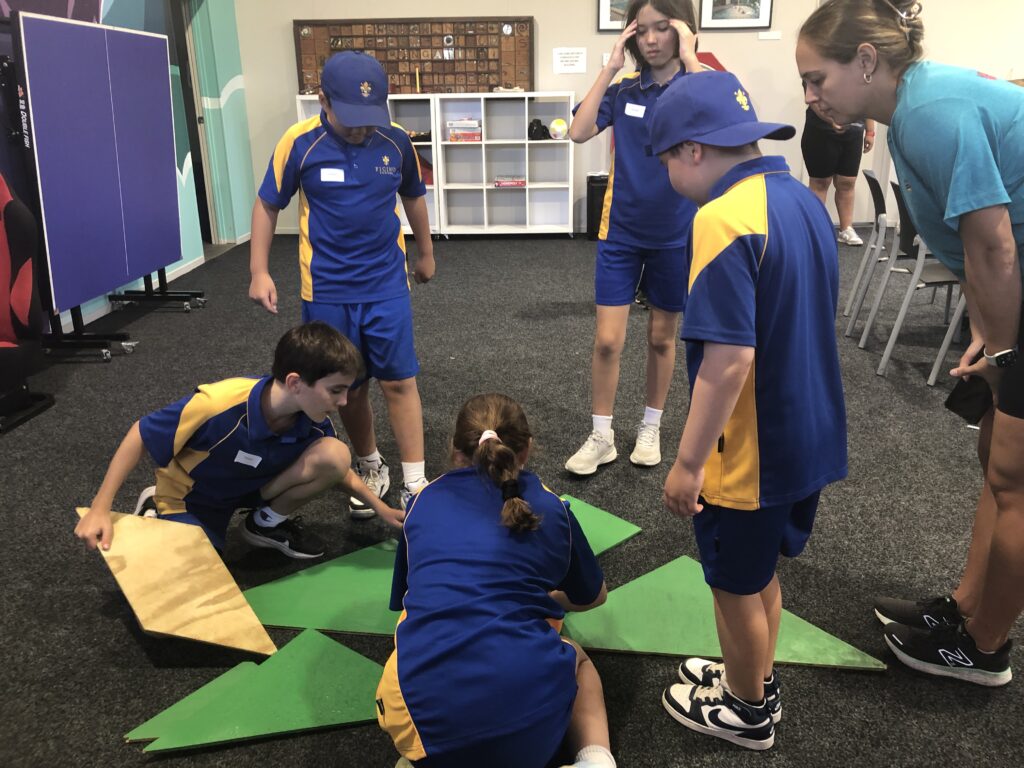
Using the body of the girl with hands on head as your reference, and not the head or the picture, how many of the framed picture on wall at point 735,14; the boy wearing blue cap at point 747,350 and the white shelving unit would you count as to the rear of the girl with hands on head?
2

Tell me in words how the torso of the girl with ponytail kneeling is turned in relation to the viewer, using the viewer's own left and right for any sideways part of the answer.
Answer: facing away from the viewer

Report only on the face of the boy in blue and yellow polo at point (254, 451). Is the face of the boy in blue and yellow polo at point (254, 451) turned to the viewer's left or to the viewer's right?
to the viewer's right

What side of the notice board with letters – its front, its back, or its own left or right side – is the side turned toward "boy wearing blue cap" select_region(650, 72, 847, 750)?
front

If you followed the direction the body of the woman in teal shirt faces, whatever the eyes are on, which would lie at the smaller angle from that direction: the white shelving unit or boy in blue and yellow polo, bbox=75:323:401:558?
the boy in blue and yellow polo

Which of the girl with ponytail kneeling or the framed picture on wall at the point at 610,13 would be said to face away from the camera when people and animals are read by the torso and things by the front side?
the girl with ponytail kneeling

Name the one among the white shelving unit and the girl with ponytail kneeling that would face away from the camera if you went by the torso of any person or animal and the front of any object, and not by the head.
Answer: the girl with ponytail kneeling

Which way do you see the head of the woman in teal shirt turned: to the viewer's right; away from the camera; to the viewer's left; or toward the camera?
to the viewer's left

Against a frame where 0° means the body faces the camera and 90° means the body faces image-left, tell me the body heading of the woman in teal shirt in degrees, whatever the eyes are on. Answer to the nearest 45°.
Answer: approximately 90°
